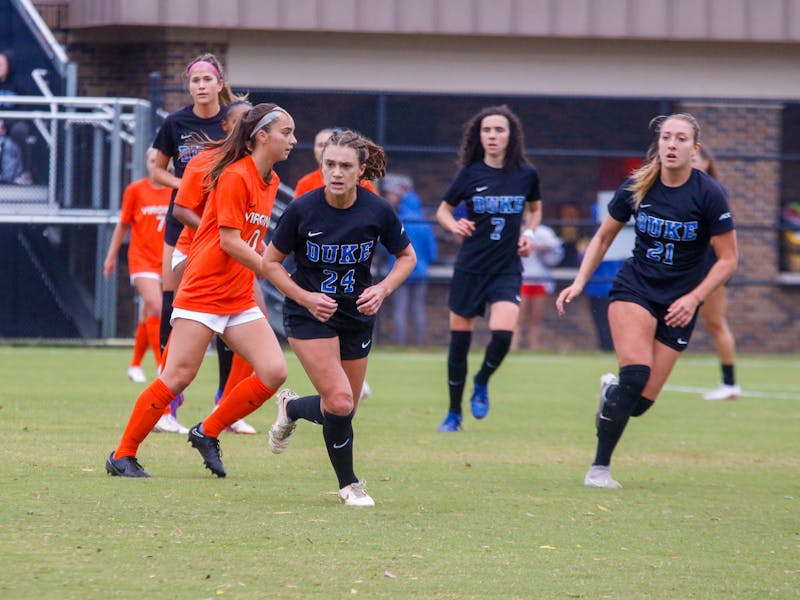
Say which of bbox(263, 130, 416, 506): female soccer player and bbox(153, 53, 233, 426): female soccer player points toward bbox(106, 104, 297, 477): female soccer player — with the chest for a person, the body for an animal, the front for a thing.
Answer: bbox(153, 53, 233, 426): female soccer player

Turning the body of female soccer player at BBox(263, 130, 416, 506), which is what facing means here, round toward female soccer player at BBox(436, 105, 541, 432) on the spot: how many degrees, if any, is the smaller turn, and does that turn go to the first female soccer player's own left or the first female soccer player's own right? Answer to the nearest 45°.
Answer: approximately 180°

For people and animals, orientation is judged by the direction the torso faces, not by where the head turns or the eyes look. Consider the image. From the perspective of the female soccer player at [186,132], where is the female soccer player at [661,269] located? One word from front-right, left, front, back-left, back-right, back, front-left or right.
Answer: front-left

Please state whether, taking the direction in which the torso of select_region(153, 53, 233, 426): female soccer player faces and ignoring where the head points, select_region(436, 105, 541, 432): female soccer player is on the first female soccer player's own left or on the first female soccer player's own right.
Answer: on the first female soccer player's own left
